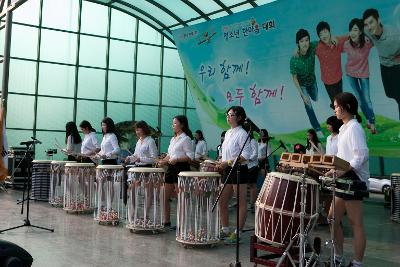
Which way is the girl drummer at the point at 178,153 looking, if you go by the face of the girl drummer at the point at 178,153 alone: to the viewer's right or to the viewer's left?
to the viewer's left

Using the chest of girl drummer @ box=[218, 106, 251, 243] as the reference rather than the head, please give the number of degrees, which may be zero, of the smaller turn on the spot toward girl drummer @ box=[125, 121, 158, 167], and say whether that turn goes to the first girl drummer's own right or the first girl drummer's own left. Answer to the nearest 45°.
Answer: approximately 90° to the first girl drummer's own right

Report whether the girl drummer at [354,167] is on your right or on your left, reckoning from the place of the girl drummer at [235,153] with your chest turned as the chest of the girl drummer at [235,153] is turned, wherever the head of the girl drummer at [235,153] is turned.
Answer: on your left

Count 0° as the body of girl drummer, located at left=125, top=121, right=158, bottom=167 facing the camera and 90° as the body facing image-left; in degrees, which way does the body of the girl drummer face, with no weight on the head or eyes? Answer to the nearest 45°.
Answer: approximately 45°

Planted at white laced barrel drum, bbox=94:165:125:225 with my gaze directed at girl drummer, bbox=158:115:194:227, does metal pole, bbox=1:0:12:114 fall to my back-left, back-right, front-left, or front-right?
back-left

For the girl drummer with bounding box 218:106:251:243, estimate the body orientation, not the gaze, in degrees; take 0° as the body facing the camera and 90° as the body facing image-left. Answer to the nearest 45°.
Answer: approximately 45°

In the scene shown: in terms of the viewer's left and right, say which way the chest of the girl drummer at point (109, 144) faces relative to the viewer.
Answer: facing the viewer and to the left of the viewer

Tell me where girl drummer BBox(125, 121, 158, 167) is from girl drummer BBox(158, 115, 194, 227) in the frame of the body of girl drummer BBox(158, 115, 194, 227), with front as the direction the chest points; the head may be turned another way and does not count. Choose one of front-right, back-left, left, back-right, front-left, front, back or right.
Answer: right

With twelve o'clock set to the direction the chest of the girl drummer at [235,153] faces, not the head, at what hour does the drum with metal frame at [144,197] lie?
The drum with metal frame is roughly at 2 o'clock from the girl drummer.

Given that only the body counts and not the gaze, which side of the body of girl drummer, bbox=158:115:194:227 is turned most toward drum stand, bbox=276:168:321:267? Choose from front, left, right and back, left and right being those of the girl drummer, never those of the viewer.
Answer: left

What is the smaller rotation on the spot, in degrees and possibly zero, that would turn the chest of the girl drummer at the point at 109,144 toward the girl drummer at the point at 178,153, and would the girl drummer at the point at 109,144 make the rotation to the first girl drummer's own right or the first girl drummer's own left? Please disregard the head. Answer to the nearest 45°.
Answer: approximately 90° to the first girl drummer's own left

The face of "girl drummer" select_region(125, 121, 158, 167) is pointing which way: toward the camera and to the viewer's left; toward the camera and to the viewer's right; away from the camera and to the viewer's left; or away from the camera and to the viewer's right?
toward the camera and to the viewer's left

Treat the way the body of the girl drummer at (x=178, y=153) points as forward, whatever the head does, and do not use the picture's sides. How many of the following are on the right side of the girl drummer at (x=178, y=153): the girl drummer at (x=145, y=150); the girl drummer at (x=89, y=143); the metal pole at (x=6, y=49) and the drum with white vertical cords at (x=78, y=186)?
4
